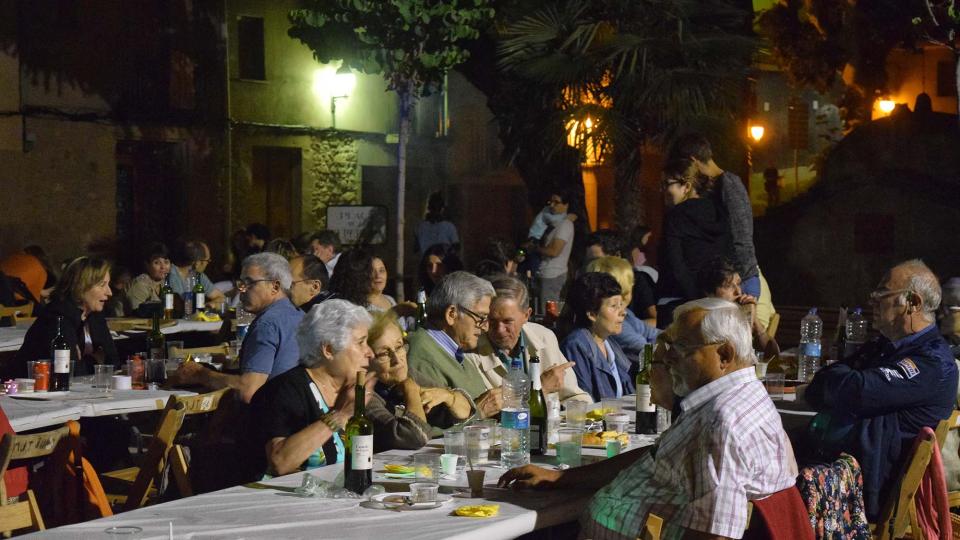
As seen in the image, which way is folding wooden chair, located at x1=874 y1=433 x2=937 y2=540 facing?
to the viewer's left

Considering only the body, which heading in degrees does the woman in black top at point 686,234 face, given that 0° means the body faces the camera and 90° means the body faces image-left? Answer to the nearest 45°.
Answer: approximately 90°

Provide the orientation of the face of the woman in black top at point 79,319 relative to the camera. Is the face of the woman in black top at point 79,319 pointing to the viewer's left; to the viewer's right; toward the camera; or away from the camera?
to the viewer's right

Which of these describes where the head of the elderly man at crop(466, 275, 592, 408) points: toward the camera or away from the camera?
toward the camera

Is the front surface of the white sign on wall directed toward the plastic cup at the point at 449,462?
yes

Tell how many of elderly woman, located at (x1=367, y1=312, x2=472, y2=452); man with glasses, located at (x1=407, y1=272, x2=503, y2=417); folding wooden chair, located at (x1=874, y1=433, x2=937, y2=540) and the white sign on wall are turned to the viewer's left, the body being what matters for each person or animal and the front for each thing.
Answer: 1

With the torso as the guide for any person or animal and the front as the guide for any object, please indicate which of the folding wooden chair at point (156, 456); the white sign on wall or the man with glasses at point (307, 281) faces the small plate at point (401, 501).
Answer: the white sign on wall

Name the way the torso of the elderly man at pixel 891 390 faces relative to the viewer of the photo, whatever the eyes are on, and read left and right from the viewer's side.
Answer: facing to the left of the viewer

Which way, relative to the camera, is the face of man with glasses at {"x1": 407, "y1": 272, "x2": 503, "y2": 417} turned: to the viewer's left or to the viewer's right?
to the viewer's right

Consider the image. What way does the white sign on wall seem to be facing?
toward the camera

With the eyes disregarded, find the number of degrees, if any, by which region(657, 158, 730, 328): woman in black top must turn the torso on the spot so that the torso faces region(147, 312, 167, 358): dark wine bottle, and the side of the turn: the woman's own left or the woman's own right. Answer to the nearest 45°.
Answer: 0° — they already face it

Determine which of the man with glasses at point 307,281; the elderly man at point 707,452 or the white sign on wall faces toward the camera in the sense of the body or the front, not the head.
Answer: the white sign on wall

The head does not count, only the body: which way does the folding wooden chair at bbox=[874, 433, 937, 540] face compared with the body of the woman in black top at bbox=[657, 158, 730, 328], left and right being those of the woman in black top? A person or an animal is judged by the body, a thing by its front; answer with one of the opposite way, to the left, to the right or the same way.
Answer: the same way

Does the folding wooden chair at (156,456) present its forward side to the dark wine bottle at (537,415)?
no

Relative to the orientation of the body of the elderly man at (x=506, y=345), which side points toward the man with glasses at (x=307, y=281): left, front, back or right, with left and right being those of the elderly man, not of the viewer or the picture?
right
